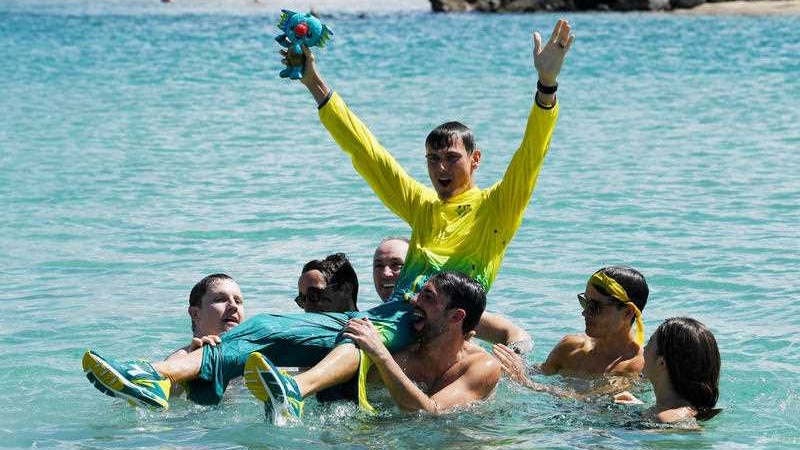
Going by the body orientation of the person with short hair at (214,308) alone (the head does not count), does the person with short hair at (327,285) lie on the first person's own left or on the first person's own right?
on the first person's own left

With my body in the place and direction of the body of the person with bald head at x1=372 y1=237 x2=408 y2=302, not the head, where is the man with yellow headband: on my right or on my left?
on my left

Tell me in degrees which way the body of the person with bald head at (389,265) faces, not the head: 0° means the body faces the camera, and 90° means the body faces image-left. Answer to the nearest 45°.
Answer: approximately 0°

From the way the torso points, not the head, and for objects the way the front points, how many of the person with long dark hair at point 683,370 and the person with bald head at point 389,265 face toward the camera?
1

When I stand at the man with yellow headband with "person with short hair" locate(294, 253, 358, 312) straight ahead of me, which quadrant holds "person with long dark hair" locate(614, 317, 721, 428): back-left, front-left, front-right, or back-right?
back-left

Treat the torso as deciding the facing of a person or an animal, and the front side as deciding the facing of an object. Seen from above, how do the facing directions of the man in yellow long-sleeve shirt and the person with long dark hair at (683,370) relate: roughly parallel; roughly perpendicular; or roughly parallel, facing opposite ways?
roughly perpendicular

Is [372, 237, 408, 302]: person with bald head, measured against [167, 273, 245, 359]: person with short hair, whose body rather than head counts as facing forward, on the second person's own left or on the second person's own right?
on the second person's own left
